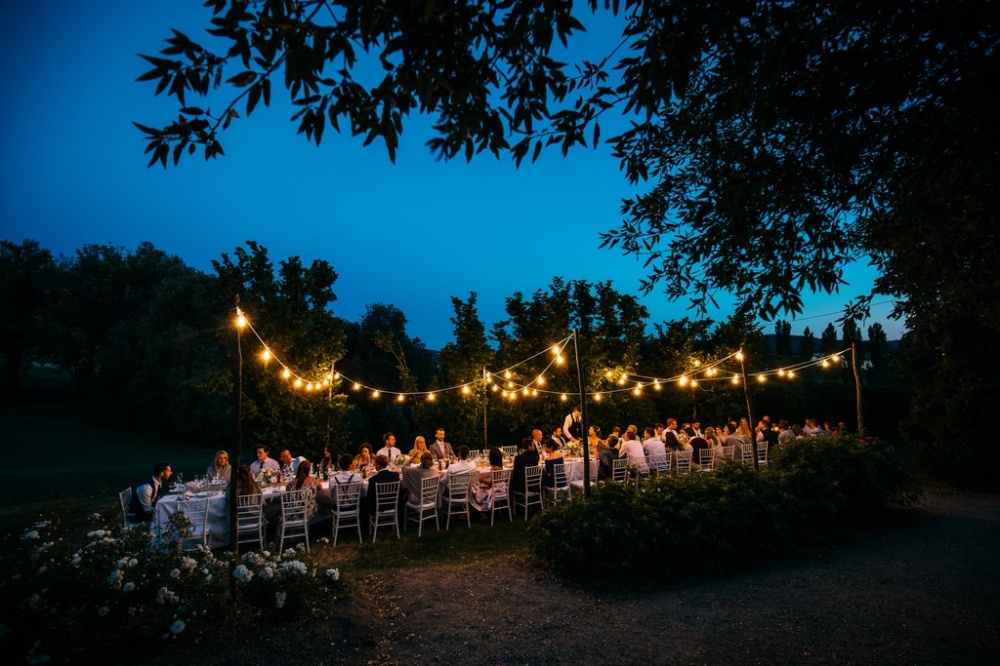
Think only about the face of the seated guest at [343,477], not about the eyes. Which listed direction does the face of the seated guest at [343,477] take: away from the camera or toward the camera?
away from the camera

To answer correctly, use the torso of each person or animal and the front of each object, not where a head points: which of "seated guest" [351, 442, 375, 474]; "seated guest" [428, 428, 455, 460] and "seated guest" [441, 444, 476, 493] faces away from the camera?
"seated guest" [441, 444, 476, 493]

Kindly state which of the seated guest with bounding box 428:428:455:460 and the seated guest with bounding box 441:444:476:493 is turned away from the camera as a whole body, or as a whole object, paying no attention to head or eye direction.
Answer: the seated guest with bounding box 441:444:476:493

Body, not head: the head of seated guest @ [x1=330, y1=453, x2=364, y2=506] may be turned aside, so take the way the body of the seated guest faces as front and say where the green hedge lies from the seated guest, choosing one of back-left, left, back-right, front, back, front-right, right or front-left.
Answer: back-right

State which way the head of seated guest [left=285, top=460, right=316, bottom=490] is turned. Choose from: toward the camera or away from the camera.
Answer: away from the camera

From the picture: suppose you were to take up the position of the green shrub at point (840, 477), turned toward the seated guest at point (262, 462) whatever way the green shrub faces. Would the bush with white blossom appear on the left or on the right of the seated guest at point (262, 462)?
left

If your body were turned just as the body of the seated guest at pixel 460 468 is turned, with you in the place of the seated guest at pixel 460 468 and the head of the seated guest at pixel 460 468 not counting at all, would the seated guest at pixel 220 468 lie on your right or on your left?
on your left

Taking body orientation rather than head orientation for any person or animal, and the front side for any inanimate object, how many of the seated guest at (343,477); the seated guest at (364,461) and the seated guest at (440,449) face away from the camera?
1

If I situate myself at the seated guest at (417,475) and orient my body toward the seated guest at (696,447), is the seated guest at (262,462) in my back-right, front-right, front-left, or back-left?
back-left

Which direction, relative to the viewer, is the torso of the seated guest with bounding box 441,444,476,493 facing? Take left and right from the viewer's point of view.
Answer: facing away from the viewer

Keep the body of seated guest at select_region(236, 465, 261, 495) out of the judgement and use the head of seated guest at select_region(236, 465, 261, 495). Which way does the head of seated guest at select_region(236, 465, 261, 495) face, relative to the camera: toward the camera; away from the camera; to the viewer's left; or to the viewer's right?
away from the camera

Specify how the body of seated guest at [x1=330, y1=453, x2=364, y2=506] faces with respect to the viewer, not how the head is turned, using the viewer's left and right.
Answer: facing away from the viewer

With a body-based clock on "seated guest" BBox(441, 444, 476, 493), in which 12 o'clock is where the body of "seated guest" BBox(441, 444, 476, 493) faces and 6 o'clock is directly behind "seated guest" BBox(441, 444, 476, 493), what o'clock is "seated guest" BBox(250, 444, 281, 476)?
"seated guest" BBox(250, 444, 281, 476) is roughly at 9 o'clock from "seated guest" BBox(441, 444, 476, 493).

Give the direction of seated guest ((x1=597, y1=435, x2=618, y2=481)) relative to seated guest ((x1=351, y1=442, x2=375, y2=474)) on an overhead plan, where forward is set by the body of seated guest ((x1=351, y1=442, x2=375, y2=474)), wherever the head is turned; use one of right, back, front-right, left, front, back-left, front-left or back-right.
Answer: left

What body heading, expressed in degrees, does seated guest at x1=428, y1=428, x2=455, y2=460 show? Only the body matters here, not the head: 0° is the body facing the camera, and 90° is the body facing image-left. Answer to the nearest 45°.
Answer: approximately 0°
